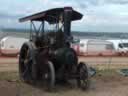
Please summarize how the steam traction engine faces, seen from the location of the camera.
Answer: facing the viewer and to the right of the viewer

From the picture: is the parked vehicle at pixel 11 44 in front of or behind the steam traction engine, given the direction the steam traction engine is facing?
behind
